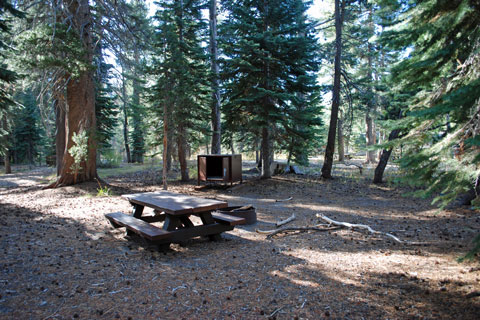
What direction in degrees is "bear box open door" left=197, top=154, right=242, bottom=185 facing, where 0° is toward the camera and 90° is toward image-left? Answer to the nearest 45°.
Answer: approximately 45°

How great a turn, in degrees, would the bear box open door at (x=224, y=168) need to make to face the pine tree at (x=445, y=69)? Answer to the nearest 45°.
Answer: approximately 45° to its left

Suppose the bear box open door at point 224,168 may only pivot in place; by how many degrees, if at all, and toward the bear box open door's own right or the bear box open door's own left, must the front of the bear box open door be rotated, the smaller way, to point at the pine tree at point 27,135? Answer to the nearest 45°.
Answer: approximately 90° to the bear box open door's own right

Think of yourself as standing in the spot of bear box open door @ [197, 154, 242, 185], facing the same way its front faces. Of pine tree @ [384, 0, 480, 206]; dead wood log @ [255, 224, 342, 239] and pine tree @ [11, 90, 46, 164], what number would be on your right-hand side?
1

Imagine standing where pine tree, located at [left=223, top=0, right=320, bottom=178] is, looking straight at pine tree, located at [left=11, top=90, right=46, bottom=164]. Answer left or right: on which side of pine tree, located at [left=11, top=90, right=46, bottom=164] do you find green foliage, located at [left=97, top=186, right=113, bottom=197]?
left

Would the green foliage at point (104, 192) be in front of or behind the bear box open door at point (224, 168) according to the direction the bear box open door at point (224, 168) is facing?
in front

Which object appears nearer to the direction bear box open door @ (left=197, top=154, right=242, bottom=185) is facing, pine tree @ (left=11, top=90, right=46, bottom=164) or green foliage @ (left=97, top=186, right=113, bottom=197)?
the green foliage

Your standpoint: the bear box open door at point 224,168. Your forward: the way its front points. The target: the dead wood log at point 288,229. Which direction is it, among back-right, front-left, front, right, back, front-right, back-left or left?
front-left

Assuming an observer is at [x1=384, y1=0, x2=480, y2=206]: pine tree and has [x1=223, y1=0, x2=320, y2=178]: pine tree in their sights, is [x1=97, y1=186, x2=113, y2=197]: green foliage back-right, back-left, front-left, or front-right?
front-left

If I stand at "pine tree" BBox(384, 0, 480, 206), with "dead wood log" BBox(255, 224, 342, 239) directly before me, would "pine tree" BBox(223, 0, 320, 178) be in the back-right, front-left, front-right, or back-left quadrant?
front-right
